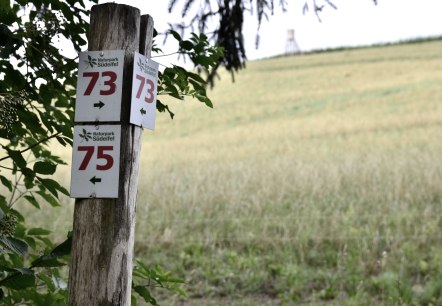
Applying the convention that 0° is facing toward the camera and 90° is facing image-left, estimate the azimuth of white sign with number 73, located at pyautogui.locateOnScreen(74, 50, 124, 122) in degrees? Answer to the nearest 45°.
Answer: approximately 0°

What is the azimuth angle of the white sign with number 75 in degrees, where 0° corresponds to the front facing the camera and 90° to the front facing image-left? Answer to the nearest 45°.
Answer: approximately 0°

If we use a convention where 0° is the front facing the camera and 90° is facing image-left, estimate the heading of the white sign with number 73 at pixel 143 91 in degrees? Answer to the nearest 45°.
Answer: approximately 315°

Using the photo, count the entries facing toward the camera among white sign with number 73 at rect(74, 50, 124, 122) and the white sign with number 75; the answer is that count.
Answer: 2
